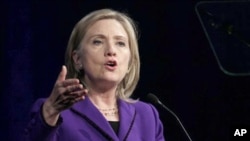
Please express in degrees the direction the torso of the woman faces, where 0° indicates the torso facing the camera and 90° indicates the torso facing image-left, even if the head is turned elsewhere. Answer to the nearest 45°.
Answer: approximately 315°

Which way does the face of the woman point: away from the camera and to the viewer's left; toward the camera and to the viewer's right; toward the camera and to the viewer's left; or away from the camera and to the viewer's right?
toward the camera and to the viewer's right
